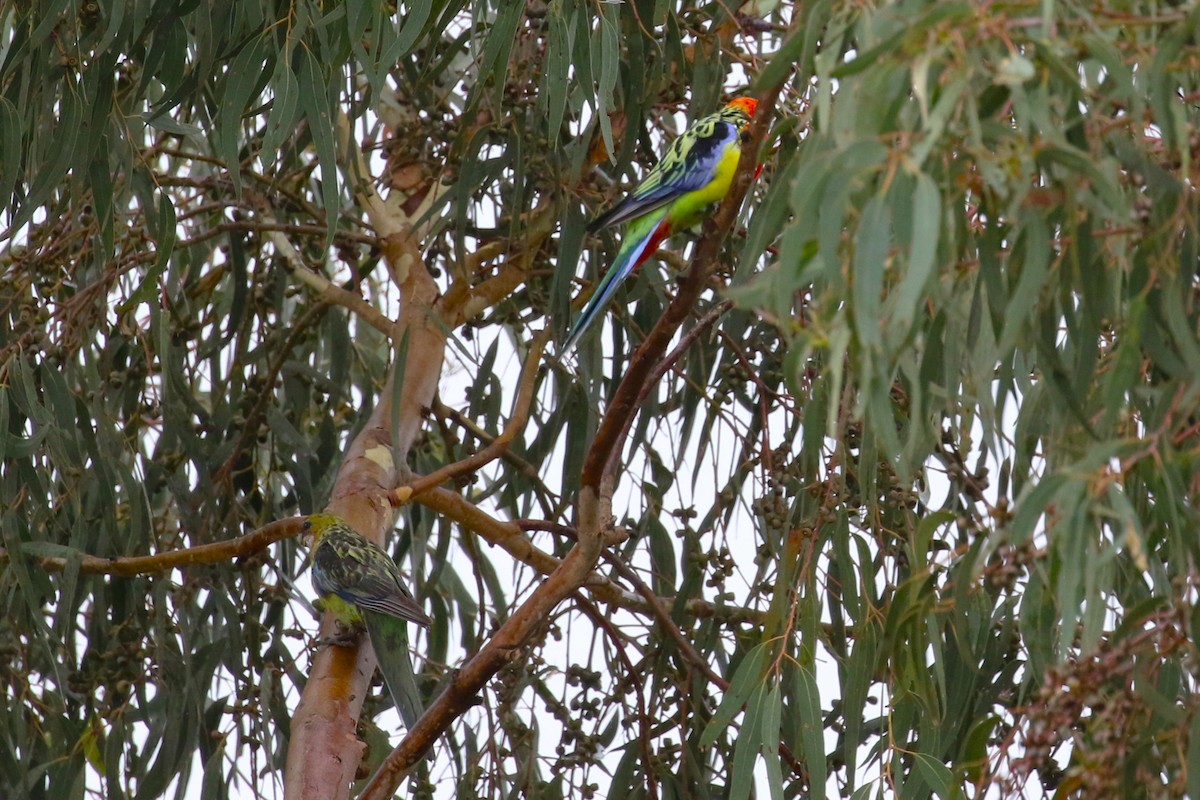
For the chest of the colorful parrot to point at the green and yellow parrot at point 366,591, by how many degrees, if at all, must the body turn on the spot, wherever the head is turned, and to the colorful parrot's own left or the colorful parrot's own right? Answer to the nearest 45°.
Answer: approximately 135° to the colorful parrot's own left

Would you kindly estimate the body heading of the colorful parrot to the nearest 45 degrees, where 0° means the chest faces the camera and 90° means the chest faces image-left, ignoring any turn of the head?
approximately 270°
